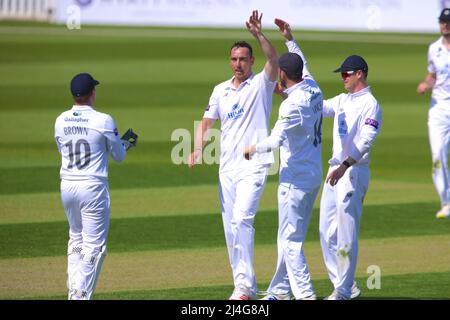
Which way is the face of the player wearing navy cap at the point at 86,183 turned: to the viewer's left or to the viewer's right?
to the viewer's right

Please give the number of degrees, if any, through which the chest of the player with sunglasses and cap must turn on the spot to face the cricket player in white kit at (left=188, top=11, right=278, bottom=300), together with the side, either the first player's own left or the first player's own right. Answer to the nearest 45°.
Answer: approximately 45° to the first player's own right

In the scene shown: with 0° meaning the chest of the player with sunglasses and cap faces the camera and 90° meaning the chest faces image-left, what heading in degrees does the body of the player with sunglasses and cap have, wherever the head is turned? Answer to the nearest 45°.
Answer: approximately 45°

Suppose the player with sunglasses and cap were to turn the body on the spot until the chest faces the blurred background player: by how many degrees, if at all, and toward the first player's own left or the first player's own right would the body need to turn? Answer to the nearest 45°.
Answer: approximately 135° to the first player's own right

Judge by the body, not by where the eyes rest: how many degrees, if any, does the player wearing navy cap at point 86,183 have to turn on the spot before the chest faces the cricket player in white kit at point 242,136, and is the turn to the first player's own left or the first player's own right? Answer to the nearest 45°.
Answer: approximately 45° to the first player's own right

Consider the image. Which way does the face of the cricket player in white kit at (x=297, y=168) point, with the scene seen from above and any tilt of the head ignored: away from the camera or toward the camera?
away from the camera

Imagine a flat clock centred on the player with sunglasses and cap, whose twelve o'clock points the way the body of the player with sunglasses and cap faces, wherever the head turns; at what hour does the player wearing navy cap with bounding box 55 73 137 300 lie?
The player wearing navy cap is roughly at 1 o'clock from the player with sunglasses and cap.

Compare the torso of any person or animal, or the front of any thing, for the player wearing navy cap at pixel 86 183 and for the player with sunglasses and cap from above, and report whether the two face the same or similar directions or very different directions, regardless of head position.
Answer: very different directions

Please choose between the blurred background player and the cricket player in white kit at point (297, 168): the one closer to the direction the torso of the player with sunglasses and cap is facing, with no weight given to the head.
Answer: the cricket player in white kit

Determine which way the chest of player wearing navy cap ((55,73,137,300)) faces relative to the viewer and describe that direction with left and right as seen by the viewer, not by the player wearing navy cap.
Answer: facing away from the viewer and to the right of the viewer

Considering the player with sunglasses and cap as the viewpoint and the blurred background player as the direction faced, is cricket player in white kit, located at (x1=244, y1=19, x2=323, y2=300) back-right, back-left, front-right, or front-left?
back-left

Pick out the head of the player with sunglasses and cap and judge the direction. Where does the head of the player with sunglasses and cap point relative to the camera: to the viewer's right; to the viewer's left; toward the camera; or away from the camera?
to the viewer's left

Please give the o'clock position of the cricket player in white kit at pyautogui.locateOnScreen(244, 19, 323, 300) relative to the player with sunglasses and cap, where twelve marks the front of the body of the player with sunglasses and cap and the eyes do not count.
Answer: The cricket player in white kit is roughly at 1 o'clock from the player with sunglasses and cap.

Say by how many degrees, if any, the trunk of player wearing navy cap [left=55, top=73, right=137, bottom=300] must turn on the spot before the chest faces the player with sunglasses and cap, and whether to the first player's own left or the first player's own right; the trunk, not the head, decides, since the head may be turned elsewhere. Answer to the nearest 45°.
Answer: approximately 45° to the first player's own right
